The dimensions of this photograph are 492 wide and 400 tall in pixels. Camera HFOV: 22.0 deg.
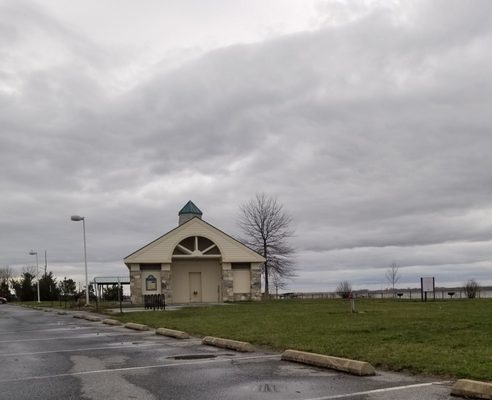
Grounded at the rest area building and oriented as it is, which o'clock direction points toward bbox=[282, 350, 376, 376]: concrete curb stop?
The concrete curb stop is roughly at 12 o'clock from the rest area building.

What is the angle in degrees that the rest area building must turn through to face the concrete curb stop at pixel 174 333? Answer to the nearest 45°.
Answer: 0° — it already faces it

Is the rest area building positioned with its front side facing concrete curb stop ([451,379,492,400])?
yes

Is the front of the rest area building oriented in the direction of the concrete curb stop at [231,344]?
yes

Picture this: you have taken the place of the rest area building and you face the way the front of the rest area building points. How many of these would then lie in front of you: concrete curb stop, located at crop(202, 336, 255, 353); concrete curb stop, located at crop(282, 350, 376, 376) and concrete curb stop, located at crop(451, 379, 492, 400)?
3

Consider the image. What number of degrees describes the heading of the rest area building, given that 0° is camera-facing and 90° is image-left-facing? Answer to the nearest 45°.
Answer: approximately 0°
